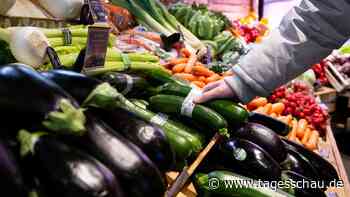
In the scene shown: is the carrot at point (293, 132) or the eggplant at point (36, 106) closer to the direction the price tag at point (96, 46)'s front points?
the eggplant

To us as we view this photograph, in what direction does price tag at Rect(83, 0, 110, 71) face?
facing the viewer

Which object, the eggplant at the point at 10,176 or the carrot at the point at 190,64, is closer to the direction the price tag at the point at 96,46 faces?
the eggplant

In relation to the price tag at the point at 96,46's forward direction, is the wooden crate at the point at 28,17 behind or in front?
behind

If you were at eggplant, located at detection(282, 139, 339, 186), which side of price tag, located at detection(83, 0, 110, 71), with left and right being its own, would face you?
front

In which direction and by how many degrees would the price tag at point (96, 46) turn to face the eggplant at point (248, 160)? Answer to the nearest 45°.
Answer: approximately 45° to its left

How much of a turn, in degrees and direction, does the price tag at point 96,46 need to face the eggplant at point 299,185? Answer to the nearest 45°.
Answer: approximately 45° to its left

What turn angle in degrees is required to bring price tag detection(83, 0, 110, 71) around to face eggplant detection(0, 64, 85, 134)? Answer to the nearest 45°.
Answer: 0° — it already faces it

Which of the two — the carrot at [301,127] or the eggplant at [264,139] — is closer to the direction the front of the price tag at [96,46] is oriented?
the eggplant

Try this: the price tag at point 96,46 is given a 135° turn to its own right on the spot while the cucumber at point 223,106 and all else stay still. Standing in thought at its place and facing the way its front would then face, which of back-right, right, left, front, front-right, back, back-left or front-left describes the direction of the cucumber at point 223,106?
back-right

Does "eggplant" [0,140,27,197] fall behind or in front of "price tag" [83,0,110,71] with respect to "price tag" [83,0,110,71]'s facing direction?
in front

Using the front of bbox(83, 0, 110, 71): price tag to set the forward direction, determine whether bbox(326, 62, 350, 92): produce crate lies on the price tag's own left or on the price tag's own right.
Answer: on the price tag's own left

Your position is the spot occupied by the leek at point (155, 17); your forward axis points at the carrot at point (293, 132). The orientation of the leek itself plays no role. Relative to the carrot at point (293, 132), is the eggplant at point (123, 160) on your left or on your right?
right
